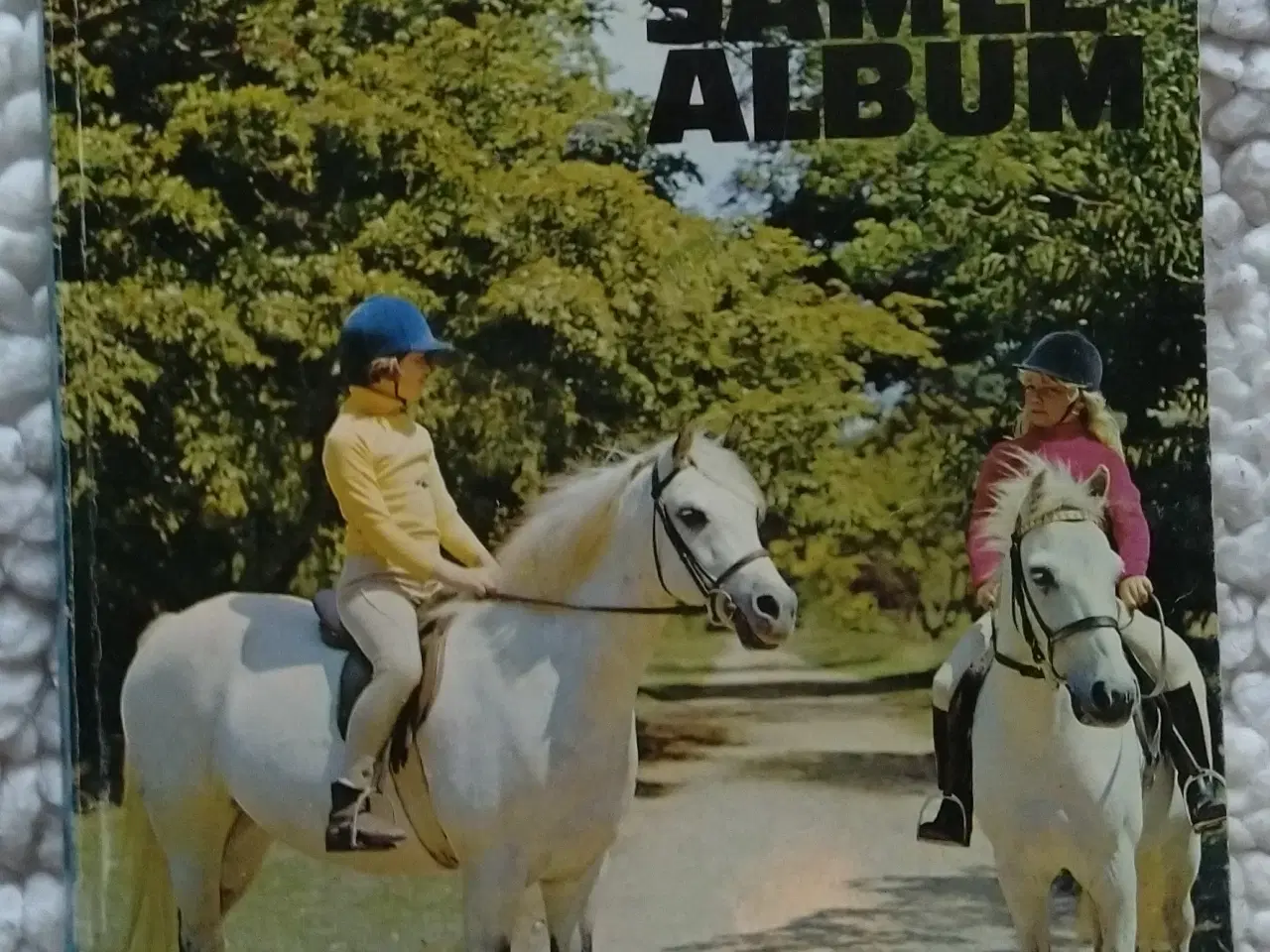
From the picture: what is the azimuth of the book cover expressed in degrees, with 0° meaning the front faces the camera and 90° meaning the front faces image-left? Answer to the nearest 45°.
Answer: approximately 0°
